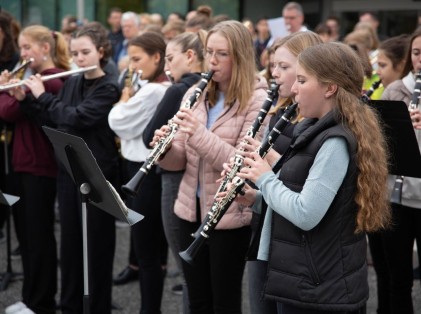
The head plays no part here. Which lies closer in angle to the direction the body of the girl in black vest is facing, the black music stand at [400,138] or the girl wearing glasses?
the girl wearing glasses

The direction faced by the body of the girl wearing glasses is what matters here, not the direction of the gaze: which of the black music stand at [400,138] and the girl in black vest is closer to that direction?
the girl in black vest

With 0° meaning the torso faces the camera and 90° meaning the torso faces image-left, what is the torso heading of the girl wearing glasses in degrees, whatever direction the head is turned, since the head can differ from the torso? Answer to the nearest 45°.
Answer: approximately 45°

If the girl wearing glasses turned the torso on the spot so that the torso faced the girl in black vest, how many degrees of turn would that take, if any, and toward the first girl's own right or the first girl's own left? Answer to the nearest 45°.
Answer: approximately 90° to the first girl's own left

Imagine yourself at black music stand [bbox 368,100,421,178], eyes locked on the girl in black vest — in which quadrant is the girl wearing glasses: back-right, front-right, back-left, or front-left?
front-right

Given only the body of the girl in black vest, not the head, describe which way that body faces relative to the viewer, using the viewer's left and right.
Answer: facing to the left of the viewer

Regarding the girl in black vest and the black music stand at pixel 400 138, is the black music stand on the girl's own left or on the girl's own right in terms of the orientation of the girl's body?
on the girl's own right

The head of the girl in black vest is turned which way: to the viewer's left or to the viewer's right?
to the viewer's left

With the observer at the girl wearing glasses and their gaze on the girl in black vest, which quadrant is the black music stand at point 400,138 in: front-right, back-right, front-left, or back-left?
front-left

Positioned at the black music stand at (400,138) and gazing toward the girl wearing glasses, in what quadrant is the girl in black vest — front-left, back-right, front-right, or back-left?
front-left

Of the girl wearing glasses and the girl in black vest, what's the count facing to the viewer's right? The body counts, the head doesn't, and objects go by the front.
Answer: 0
